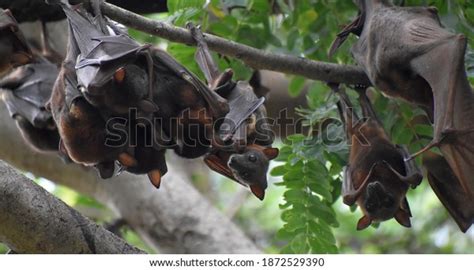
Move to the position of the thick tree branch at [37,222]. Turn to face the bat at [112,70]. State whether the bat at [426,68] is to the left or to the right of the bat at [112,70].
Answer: right

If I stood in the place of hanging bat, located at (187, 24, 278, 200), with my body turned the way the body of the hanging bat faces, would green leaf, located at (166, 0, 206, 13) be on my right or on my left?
on my right

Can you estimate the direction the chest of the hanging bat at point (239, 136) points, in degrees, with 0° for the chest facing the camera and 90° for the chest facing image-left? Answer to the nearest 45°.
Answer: approximately 45°

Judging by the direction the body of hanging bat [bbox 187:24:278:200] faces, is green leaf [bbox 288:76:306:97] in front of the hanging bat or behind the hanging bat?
behind

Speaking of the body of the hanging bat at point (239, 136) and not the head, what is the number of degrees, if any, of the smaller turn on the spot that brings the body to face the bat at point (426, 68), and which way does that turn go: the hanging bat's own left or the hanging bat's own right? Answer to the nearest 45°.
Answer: approximately 135° to the hanging bat's own left

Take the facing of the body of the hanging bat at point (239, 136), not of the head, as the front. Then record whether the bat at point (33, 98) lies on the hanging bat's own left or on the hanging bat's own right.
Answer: on the hanging bat's own right
